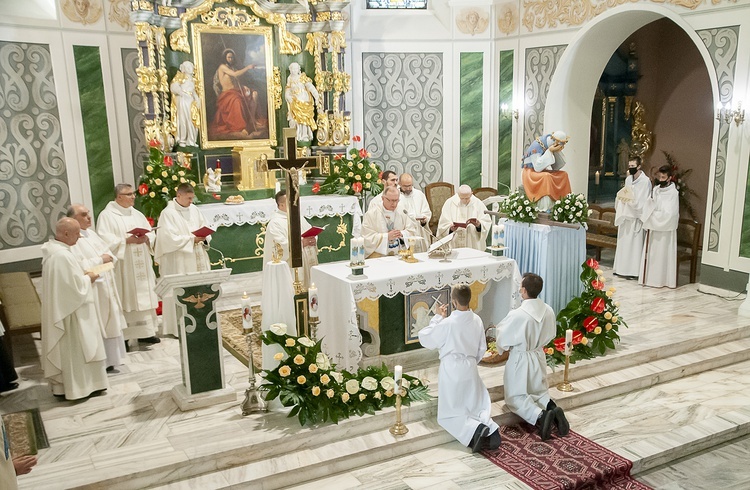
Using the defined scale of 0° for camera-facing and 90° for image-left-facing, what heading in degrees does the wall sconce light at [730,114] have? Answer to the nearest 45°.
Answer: approximately 45°

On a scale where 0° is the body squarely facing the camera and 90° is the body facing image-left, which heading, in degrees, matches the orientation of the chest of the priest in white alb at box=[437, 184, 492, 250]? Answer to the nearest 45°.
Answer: approximately 0°

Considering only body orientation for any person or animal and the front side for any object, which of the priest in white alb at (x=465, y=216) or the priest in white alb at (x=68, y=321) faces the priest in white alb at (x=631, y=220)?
the priest in white alb at (x=68, y=321)

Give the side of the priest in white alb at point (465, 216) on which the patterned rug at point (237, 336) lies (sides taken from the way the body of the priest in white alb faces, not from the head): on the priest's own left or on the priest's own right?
on the priest's own right

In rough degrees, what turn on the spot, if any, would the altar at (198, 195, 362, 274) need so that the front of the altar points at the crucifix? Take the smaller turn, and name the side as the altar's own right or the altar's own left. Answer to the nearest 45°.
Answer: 0° — it already faces it

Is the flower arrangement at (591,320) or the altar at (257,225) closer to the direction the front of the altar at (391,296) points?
the flower arrangement

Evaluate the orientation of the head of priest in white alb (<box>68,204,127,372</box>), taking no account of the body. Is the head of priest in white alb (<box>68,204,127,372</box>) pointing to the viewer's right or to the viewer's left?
to the viewer's right

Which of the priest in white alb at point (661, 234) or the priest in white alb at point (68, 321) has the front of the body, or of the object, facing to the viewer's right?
the priest in white alb at point (68, 321)
